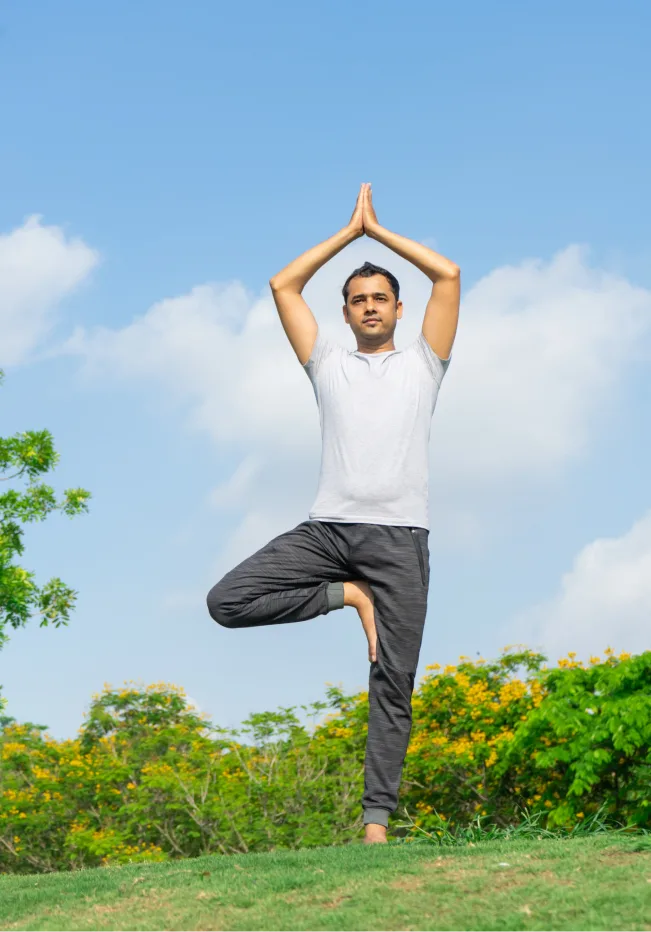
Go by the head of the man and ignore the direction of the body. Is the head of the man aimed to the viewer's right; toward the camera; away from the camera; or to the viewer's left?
toward the camera

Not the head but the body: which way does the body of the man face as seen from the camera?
toward the camera
